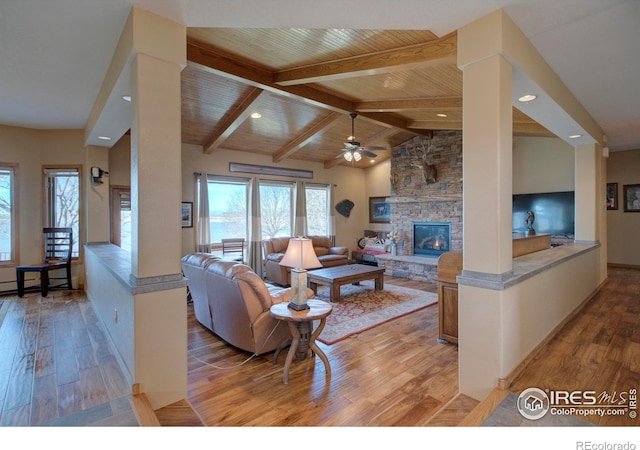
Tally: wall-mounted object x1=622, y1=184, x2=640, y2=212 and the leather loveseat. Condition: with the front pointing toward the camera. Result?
1

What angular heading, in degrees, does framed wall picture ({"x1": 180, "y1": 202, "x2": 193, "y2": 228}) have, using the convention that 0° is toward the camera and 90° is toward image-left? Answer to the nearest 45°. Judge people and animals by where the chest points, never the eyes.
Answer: approximately 0°

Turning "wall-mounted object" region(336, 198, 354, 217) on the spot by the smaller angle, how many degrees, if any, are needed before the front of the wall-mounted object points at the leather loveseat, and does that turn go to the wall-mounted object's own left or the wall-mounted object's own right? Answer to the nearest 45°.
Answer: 0° — it already faces it

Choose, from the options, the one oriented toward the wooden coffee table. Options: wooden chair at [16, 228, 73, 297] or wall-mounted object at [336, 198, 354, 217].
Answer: the wall-mounted object

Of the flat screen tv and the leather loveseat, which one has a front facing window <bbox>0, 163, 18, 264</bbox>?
the flat screen tv

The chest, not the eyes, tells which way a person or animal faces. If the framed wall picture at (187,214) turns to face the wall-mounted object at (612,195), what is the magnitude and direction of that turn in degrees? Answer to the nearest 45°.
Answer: approximately 90° to its left
